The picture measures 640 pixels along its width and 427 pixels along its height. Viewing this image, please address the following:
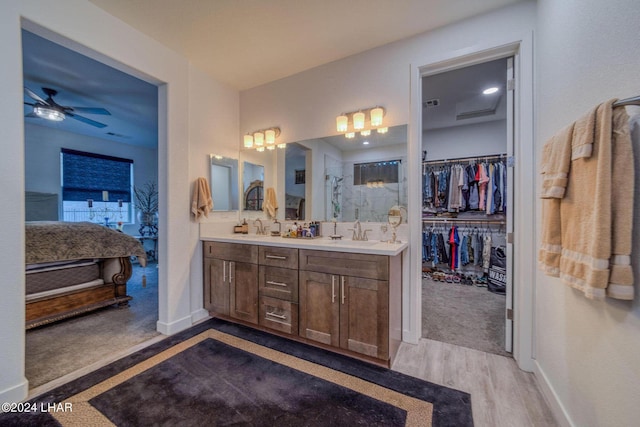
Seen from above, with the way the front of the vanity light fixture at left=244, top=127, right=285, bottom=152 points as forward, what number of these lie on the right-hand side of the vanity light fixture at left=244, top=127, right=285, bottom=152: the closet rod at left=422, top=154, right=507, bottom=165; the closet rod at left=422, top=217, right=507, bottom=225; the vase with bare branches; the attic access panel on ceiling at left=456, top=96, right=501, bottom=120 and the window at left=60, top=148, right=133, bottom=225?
2

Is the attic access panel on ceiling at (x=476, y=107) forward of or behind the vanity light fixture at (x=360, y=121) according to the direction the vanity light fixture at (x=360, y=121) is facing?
behind

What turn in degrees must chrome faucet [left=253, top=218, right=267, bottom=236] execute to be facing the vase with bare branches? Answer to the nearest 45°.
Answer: approximately 90° to its right

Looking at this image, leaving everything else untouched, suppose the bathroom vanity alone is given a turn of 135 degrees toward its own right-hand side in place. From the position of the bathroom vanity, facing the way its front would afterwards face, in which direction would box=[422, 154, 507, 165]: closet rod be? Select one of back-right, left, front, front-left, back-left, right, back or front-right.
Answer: front-right

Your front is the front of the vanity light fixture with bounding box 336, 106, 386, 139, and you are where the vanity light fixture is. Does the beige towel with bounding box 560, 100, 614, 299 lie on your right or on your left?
on your left

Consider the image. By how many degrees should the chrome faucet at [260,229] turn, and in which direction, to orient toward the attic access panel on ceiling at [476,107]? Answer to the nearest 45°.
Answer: approximately 135° to its left

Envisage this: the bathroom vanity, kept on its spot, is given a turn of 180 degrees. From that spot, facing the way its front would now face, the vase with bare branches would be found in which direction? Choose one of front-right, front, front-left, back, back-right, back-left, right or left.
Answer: left

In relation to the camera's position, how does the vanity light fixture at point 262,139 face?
facing the viewer and to the left of the viewer

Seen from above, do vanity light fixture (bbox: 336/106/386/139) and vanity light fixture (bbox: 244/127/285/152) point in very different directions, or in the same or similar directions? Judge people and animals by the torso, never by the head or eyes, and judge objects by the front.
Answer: same or similar directions

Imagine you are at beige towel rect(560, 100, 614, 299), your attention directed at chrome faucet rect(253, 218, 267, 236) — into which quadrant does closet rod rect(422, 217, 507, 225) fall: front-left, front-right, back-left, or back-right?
front-right

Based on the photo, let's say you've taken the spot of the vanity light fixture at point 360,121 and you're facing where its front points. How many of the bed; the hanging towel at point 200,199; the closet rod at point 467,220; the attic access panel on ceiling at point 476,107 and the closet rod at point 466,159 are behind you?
3
